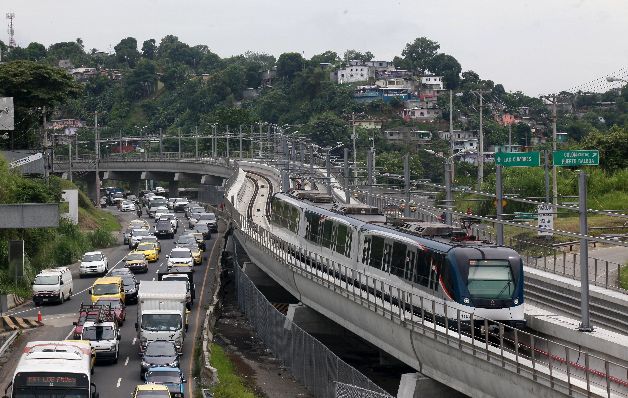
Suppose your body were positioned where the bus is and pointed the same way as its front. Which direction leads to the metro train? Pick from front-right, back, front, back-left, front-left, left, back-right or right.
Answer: left

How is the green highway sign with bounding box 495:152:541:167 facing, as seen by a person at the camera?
facing the viewer

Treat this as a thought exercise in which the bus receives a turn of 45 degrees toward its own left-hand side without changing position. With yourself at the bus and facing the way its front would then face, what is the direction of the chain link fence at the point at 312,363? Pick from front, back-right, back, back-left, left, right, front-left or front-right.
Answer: left

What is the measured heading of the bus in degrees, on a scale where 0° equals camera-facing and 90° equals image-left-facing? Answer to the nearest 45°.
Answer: approximately 0°

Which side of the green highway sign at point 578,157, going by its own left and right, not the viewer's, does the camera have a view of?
front
